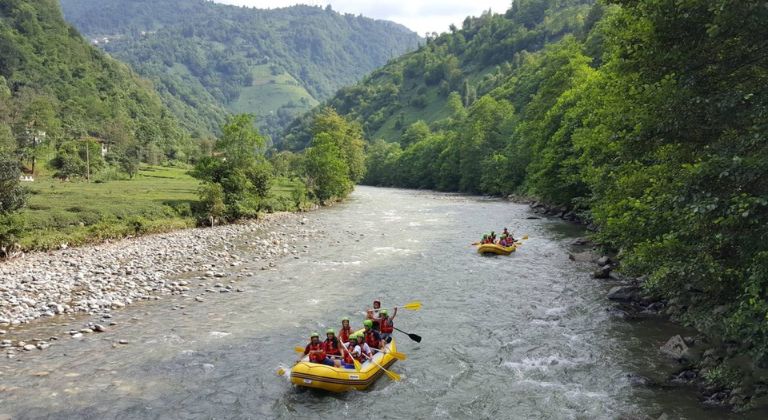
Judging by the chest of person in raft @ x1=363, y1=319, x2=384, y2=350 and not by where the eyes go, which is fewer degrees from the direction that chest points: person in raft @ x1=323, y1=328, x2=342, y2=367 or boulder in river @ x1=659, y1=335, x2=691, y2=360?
the person in raft

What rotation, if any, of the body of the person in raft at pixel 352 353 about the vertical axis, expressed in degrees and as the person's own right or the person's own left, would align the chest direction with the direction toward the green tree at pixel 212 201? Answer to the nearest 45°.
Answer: approximately 90° to the person's own right

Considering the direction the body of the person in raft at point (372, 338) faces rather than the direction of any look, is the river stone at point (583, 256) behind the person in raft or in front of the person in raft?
behind

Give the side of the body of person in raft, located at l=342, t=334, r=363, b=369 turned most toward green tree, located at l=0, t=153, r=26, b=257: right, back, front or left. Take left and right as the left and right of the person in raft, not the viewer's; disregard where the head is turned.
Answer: right

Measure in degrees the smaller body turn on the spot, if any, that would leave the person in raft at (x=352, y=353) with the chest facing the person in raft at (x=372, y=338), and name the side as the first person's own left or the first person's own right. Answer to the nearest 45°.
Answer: approximately 180°

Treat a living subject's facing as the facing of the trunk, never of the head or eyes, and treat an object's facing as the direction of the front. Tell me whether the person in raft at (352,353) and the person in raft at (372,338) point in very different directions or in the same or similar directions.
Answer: same or similar directions

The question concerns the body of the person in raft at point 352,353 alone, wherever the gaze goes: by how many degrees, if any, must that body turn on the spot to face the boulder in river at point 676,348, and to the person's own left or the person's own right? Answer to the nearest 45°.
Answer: approximately 135° to the person's own left

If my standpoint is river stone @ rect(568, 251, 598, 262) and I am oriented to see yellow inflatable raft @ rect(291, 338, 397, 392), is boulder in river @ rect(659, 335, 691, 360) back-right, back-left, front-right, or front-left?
front-left

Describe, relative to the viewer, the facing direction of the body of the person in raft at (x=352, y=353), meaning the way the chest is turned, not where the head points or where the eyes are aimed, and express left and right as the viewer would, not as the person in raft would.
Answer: facing the viewer and to the left of the viewer

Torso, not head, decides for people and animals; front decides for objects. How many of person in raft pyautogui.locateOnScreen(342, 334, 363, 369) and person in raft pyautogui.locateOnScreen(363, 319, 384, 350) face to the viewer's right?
0

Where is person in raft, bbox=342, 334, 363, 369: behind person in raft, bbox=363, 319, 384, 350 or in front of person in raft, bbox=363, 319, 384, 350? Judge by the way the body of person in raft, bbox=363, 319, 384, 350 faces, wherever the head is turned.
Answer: in front

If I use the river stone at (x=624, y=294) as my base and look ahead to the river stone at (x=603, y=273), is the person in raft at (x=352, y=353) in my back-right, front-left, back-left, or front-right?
back-left

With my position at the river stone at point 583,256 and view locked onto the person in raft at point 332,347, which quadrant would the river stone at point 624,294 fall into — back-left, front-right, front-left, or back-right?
front-left

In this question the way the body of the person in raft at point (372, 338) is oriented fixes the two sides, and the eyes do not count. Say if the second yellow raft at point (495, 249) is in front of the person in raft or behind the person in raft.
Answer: behind
